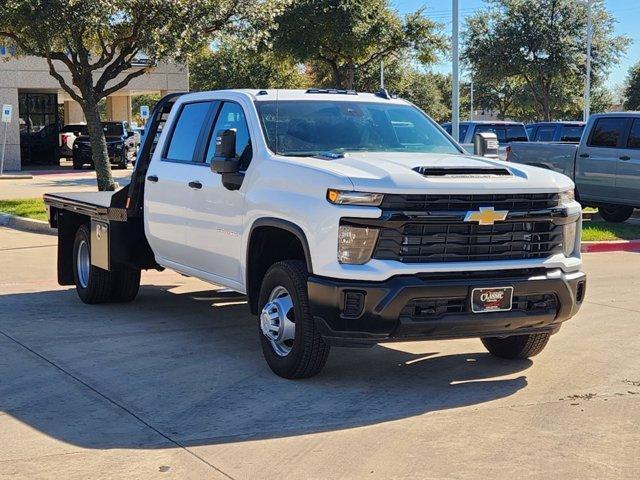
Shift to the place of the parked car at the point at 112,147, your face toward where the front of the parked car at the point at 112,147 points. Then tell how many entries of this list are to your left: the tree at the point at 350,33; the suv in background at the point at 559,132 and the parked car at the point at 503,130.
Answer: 3

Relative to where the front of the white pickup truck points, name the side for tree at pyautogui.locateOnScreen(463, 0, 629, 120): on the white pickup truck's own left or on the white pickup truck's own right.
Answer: on the white pickup truck's own left

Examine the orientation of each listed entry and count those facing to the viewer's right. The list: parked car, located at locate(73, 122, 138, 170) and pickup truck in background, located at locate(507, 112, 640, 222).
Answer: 1

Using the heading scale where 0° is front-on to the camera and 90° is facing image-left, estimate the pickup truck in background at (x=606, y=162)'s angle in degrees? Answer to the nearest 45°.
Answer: approximately 270°

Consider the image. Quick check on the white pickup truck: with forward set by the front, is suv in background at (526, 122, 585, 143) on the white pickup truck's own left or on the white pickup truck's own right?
on the white pickup truck's own left

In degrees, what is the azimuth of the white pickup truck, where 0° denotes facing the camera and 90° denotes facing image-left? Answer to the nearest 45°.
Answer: approximately 315°

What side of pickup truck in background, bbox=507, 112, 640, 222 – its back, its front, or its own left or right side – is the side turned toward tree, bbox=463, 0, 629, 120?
left

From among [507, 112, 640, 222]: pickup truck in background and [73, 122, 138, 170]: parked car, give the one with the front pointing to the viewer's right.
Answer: the pickup truck in background

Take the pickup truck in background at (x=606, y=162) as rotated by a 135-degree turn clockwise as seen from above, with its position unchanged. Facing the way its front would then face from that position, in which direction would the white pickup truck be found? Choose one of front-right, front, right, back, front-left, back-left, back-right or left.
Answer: front-left

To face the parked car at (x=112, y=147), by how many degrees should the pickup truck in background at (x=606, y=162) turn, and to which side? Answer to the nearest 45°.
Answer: approximately 135° to its left

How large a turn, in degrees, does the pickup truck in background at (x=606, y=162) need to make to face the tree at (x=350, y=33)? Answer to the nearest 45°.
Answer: approximately 135° to its left

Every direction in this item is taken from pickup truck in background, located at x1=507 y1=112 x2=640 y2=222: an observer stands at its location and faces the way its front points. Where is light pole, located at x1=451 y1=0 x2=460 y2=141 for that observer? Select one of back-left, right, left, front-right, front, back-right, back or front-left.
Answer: back-left

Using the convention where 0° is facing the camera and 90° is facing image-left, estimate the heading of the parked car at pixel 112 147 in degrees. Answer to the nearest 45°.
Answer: approximately 45°

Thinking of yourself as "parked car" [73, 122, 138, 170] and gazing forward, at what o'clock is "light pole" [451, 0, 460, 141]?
The light pole is roughly at 10 o'clock from the parked car.

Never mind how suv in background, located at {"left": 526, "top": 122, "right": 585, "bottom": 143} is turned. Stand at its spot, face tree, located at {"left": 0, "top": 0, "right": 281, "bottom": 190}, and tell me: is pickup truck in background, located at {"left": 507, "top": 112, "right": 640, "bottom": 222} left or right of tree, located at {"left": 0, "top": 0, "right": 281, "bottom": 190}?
left
